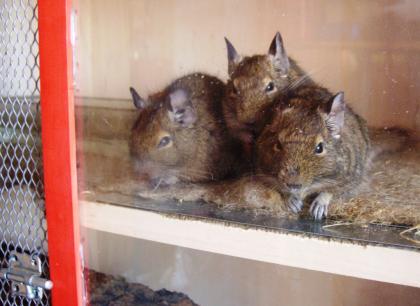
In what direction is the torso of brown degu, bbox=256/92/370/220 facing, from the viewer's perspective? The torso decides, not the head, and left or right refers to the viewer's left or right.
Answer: facing the viewer and to the left of the viewer

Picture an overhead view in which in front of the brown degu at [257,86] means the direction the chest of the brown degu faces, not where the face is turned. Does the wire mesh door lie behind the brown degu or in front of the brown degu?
in front

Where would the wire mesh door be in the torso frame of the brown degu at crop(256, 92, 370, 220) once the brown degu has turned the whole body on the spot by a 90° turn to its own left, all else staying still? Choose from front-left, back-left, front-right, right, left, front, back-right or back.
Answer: back-right
